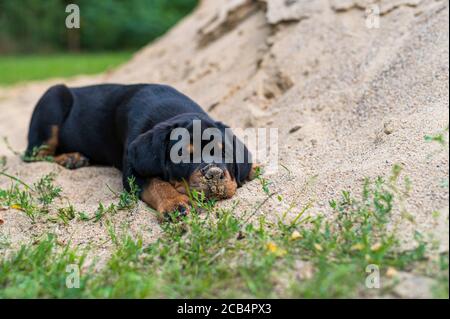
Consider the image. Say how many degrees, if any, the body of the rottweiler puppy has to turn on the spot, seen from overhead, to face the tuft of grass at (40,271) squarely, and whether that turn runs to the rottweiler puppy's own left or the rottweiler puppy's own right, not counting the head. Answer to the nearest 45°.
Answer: approximately 45° to the rottweiler puppy's own right
